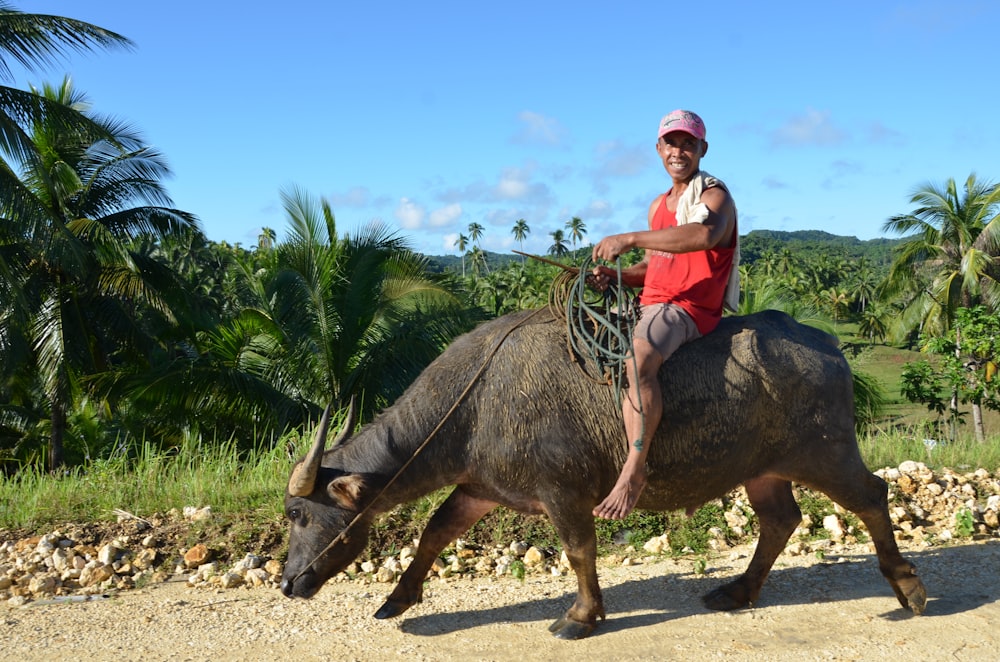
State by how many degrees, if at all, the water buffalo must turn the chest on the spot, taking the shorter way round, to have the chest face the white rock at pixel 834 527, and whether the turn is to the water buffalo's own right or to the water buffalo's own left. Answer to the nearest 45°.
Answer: approximately 135° to the water buffalo's own right

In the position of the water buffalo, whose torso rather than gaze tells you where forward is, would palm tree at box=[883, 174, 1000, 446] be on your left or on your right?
on your right

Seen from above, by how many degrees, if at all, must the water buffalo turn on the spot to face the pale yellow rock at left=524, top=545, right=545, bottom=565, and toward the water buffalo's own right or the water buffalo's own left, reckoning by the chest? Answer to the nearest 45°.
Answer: approximately 90° to the water buffalo's own right

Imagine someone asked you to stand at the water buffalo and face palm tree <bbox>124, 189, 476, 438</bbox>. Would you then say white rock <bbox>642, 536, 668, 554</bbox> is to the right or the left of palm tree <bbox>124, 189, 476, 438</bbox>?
right

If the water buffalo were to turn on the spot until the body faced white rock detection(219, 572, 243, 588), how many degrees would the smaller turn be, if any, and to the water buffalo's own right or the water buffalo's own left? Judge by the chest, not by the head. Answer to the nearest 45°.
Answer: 0° — it already faces it

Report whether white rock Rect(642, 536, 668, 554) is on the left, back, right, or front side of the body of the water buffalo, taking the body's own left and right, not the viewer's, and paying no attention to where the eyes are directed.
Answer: right

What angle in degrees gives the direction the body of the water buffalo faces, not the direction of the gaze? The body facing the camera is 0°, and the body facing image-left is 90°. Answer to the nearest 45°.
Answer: approximately 90°

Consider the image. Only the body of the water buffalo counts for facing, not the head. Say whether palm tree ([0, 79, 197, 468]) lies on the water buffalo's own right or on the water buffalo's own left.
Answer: on the water buffalo's own right

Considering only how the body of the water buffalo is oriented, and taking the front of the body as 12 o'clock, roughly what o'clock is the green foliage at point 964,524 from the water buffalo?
The green foliage is roughly at 5 o'clock from the water buffalo.
